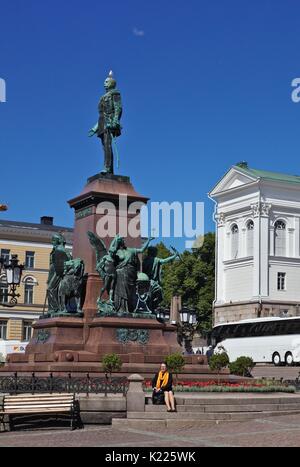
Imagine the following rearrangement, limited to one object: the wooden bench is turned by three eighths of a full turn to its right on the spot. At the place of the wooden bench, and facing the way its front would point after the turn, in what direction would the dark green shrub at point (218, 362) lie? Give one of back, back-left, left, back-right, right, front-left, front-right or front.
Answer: right

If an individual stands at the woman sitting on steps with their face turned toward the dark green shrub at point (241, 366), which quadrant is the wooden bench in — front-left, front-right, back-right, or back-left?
back-left

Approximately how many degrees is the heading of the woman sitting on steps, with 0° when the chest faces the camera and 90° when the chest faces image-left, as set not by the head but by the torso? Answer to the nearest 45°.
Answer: approximately 0°

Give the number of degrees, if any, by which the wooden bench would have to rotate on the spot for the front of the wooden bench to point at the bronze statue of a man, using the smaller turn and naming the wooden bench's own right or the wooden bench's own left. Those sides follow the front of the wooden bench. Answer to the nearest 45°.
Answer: approximately 180°

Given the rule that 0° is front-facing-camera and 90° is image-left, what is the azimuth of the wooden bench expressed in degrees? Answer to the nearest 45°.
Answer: approximately 0°

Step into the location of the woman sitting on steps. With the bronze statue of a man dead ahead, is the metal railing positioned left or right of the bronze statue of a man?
left

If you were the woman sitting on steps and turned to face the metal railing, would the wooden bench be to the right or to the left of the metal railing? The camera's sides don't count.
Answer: left
